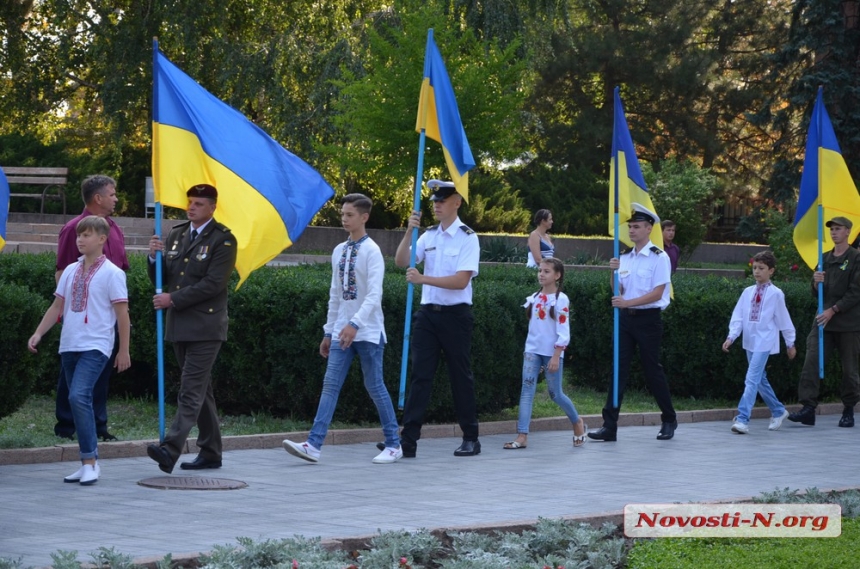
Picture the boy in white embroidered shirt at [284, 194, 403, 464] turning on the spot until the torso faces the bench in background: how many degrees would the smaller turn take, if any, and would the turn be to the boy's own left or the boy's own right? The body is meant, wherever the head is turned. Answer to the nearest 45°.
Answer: approximately 135° to the boy's own right

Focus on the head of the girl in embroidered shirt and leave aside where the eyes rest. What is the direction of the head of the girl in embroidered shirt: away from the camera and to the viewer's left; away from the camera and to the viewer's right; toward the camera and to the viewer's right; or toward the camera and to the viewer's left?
toward the camera and to the viewer's left

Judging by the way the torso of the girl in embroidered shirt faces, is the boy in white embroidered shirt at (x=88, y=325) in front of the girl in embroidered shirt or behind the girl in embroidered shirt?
in front

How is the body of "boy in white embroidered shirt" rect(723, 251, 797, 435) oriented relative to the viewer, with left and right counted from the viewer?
facing the viewer and to the left of the viewer

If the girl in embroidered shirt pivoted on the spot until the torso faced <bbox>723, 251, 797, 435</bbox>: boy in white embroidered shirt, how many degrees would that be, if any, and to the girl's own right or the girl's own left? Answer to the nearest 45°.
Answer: approximately 180°

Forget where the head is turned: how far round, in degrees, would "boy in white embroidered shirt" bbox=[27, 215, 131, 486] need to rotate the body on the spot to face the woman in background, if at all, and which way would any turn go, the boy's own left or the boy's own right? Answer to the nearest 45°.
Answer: approximately 180°

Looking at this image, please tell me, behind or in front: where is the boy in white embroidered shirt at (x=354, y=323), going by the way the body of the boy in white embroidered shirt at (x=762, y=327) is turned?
in front

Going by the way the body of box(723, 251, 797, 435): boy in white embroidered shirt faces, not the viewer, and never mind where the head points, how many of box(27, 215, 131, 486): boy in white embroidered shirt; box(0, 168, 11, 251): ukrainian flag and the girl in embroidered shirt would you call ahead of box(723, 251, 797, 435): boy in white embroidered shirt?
3

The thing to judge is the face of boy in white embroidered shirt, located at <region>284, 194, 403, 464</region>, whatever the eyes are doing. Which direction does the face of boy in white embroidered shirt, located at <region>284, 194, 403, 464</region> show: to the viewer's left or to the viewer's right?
to the viewer's left

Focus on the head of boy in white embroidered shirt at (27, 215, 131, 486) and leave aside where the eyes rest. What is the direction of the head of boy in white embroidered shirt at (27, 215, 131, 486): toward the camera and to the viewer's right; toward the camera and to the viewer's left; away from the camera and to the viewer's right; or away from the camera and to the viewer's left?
toward the camera and to the viewer's left

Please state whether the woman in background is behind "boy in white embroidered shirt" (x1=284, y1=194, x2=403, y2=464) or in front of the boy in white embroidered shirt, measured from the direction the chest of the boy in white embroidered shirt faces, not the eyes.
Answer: behind

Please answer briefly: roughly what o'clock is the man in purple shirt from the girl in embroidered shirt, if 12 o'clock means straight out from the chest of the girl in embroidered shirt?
The man in purple shirt is roughly at 1 o'clock from the girl in embroidered shirt.
